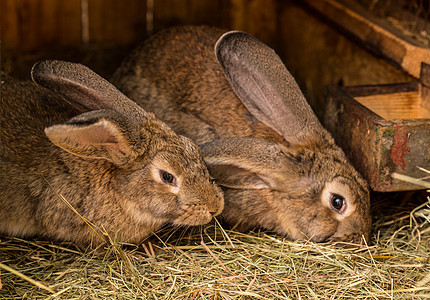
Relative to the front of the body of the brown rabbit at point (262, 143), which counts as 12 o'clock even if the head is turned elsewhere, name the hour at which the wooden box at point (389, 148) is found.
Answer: The wooden box is roughly at 11 o'clock from the brown rabbit.

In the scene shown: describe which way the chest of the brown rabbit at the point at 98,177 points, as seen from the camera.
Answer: to the viewer's right

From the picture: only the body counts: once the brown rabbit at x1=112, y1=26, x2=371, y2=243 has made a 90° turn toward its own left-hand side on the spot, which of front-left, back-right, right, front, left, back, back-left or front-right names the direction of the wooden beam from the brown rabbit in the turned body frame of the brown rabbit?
front

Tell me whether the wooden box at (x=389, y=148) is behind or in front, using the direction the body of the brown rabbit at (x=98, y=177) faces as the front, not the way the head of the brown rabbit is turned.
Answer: in front

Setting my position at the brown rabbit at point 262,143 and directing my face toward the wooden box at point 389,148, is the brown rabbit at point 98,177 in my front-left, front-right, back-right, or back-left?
back-right

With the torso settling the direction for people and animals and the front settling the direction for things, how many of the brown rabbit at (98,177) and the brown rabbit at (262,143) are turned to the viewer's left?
0

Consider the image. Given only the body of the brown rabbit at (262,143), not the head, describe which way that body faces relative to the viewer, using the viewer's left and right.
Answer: facing the viewer and to the right of the viewer

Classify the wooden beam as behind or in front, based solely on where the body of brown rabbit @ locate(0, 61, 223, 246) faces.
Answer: in front
